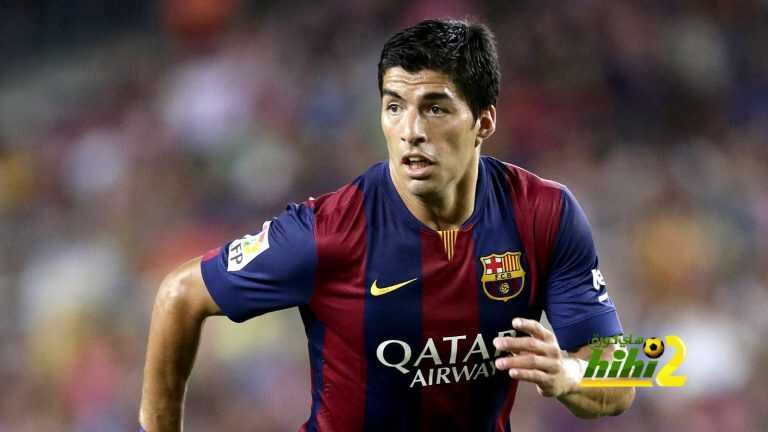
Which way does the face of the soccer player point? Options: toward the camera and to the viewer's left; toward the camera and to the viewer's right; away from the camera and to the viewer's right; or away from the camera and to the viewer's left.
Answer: toward the camera and to the viewer's left

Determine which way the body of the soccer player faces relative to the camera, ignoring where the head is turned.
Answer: toward the camera
